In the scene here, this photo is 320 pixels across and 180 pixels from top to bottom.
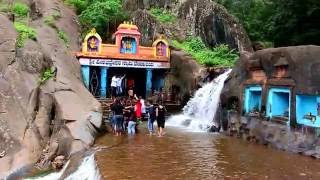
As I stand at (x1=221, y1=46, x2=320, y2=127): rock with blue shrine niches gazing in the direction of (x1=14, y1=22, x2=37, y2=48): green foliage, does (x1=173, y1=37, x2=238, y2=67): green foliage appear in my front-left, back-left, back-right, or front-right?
front-right

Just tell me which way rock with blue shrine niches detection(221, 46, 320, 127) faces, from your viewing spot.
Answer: facing the viewer and to the left of the viewer

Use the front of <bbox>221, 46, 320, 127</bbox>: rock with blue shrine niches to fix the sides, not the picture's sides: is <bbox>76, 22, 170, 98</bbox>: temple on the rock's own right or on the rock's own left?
on the rock's own right

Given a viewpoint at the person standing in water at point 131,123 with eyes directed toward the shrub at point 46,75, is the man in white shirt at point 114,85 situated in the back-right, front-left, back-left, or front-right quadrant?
front-right

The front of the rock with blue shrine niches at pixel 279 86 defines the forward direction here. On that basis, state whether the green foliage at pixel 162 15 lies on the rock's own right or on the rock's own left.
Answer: on the rock's own right

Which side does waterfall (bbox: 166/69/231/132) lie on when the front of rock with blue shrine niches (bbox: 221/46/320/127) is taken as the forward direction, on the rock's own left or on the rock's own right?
on the rock's own right

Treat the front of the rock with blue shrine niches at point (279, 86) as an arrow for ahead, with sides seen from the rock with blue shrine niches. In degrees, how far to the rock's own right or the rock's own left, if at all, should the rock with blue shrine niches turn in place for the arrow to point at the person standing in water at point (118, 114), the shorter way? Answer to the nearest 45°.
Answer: approximately 45° to the rock's own right

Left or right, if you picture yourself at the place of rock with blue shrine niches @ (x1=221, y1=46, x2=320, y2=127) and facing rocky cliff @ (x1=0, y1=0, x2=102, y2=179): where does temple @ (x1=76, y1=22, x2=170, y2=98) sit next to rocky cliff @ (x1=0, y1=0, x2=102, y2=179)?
right
